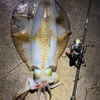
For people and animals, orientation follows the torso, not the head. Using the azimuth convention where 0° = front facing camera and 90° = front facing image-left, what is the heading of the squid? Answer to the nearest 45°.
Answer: approximately 0°
